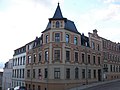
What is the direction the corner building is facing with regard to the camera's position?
facing the viewer
